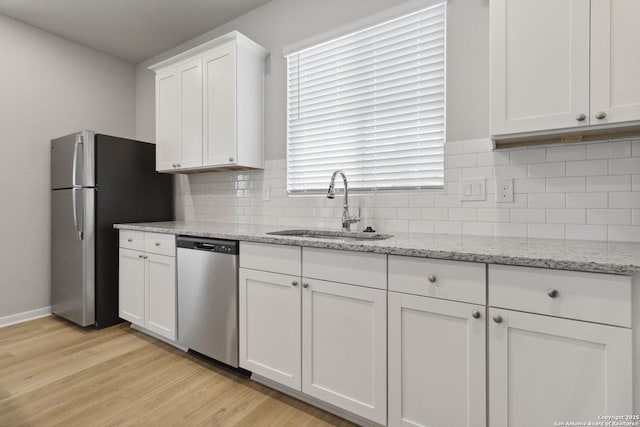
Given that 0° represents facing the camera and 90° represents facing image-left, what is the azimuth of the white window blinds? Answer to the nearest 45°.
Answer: approximately 45°

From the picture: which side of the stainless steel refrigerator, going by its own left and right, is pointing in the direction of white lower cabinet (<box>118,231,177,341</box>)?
left

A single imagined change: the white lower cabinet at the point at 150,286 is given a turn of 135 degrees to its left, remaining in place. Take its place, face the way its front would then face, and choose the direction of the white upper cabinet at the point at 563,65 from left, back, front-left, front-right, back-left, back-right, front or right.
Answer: front-right

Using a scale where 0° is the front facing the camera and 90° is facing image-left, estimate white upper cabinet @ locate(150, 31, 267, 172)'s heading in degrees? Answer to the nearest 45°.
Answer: approximately 45°

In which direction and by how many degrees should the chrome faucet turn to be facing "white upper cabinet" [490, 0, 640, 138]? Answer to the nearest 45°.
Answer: approximately 90° to its left

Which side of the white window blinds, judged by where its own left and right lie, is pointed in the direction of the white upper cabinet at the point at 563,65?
left

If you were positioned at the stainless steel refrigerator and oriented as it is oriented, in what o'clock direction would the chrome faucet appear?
The chrome faucet is roughly at 9 o'clock from the stainless steel refrigerator.

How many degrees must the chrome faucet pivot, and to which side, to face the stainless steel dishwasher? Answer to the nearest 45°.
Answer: approximately 45° to its right

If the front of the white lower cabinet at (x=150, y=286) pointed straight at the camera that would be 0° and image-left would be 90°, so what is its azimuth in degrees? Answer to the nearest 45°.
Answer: approximately 45°
